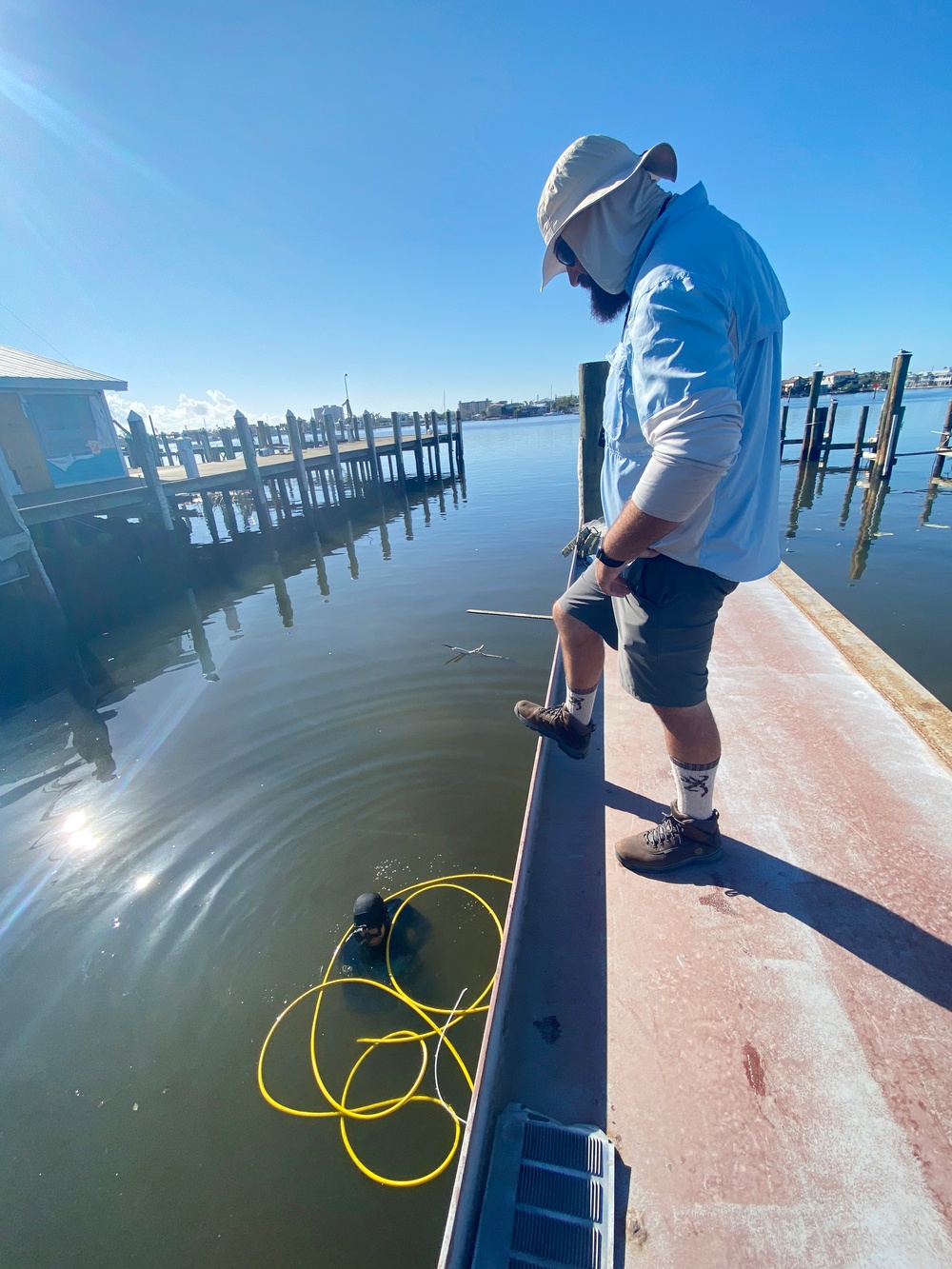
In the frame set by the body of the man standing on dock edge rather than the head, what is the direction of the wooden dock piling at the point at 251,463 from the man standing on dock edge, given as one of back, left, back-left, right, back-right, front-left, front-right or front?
front-right

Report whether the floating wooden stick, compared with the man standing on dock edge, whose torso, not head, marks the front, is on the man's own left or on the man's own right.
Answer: on the man's own right

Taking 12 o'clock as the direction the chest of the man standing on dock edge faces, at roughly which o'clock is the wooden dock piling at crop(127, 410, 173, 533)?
The wooden dock piling is roughly at 1 o'clock from the man standing on dock edge.

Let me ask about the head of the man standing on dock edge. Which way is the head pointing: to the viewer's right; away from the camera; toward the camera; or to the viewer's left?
to the viewer's left

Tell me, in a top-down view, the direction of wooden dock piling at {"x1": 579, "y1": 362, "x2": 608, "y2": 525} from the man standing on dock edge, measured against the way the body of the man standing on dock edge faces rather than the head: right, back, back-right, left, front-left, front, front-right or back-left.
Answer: right

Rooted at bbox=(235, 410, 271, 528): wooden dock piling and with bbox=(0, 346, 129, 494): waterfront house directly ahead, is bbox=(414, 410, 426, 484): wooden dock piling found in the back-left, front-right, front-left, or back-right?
back-right

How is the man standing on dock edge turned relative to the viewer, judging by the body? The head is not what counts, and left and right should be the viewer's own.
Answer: facing to the left of the viewer

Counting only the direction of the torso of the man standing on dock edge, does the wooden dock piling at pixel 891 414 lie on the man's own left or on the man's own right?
on the man's own right

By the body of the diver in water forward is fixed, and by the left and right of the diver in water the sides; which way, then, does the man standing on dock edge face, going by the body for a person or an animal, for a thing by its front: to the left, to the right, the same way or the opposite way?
to the right

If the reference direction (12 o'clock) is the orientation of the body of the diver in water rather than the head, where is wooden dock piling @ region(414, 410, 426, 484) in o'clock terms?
The wooden dock piling is roughly at 5 o'clock from the diver in water.
